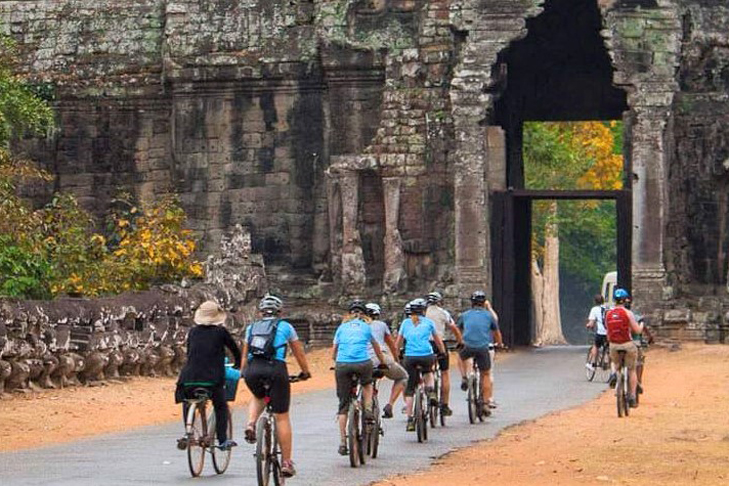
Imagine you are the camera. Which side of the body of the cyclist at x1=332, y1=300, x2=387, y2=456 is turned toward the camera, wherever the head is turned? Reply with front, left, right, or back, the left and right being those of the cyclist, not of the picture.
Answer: back

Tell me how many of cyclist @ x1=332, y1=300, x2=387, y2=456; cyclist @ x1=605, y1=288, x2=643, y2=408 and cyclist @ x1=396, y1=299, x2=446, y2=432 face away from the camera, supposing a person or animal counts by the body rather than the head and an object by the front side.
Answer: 3

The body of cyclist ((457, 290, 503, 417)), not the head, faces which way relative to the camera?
away from the camera

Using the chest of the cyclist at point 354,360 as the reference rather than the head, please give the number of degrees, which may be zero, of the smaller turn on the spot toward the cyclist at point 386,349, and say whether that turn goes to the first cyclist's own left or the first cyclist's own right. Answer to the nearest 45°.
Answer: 0° — they already face them

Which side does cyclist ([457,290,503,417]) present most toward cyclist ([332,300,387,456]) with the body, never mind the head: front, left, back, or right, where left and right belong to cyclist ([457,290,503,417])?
back

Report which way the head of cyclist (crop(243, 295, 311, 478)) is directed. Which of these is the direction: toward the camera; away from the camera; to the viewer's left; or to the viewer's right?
away from the camera

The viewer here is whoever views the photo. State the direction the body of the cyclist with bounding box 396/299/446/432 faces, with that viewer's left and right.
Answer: facing away from the viewer

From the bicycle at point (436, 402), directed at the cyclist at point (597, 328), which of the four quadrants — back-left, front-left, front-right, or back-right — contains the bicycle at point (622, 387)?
front-right

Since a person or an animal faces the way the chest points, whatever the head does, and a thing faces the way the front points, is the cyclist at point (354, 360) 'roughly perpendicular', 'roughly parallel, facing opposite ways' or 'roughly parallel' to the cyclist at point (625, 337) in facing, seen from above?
roughly parallel

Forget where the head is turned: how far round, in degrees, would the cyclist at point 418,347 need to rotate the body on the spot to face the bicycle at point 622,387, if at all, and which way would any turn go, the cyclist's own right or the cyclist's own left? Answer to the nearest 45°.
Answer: approximately 45° to the cyclist's own right

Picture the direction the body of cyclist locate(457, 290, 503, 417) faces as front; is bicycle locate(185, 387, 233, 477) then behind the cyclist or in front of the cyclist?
behind
